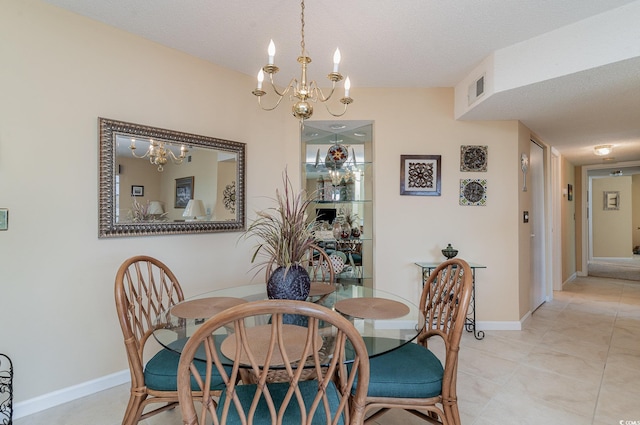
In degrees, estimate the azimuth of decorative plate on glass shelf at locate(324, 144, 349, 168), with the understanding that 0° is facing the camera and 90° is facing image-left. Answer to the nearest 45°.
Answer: approximately 0°

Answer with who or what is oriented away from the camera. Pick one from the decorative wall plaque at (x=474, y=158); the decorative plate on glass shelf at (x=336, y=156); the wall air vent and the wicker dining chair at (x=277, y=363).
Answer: the wicker dining chair

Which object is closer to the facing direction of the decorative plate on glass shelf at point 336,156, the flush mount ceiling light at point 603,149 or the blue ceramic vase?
the blue ceramic vase

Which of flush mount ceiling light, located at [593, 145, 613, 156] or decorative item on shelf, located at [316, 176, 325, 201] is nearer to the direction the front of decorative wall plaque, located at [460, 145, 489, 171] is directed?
the decorative item on shelf

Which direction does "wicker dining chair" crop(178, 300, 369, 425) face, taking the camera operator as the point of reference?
facing away from the viewer

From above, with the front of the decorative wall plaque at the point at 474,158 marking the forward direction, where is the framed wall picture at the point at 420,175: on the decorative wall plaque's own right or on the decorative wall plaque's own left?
on the decorative wall plaque's own right

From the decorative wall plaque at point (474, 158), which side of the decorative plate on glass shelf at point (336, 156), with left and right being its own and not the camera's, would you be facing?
left

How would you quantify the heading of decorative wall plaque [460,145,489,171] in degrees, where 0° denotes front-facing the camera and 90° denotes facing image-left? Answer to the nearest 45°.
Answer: approximately 0°

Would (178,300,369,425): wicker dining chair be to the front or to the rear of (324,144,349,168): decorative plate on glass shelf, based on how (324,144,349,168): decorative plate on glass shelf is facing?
to the front
